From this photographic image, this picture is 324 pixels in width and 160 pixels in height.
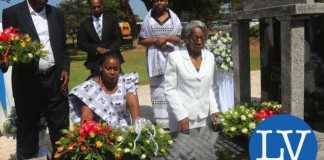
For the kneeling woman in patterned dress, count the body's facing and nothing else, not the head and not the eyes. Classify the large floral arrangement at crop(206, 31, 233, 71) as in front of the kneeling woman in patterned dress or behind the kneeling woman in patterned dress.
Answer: behind

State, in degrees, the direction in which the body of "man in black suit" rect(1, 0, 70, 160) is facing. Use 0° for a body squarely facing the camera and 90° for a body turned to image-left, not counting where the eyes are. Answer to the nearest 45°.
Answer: approximately 0°

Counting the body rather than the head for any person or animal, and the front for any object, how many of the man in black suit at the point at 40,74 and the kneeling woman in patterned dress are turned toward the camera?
2

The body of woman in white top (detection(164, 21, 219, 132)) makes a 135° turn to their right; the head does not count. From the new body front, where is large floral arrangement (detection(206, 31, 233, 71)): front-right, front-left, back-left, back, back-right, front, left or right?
right

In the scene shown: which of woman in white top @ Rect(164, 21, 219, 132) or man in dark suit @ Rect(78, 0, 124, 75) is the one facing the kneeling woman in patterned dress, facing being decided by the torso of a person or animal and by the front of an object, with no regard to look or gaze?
the man in dark suit

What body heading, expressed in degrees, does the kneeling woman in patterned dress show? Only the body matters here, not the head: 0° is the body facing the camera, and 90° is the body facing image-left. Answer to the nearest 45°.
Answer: approximately 0°

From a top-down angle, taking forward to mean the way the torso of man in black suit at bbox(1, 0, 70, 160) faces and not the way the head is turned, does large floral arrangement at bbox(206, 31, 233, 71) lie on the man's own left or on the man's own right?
on the man's own left
